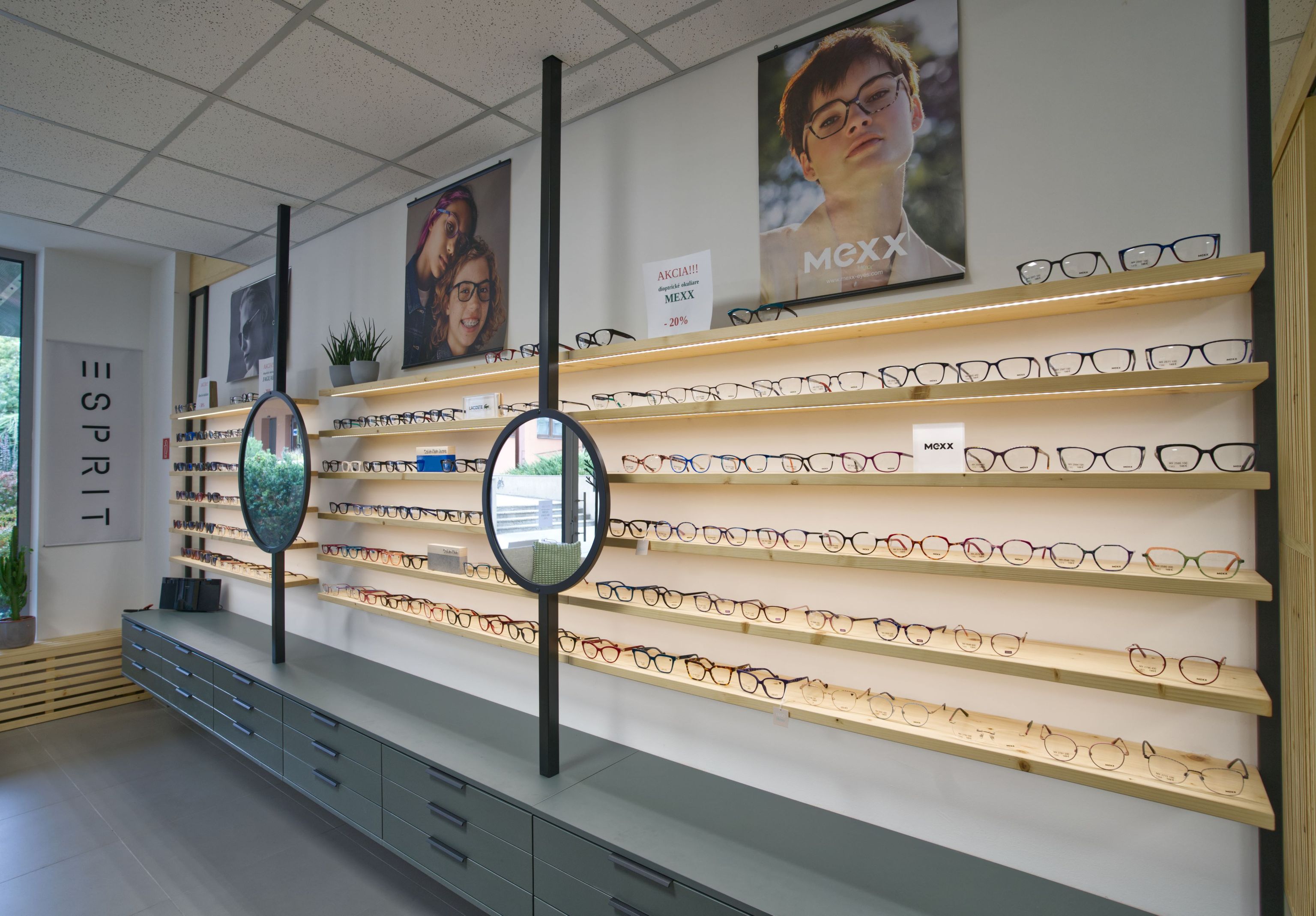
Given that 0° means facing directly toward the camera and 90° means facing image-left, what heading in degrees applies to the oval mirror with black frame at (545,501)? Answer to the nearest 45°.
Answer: approximately 45°

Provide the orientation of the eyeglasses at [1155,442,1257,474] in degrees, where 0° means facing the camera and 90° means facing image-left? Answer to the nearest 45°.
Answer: approximately 0°

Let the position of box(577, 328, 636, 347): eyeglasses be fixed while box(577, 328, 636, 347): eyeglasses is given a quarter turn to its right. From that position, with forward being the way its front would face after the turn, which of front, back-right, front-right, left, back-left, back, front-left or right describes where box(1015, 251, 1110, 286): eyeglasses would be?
back

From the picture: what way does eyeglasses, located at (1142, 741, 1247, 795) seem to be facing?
toward the camera

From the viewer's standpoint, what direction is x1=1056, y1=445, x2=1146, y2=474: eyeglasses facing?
toward the camera

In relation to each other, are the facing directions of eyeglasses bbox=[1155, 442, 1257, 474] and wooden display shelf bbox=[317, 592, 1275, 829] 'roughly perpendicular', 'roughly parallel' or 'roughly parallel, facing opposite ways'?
roughly parallel

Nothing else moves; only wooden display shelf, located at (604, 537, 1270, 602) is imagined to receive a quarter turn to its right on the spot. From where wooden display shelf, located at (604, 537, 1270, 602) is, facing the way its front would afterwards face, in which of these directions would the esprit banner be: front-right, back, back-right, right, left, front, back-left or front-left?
front-left

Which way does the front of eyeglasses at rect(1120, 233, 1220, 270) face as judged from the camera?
facing the viewer

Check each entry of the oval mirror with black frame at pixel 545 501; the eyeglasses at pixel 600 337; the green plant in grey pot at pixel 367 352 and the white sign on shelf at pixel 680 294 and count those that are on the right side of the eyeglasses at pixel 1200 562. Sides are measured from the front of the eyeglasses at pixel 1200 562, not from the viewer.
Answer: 4

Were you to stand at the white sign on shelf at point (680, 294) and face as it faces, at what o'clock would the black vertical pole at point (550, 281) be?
The black vertical pole is roughly at 2 o'clock from the white sign on shelf.

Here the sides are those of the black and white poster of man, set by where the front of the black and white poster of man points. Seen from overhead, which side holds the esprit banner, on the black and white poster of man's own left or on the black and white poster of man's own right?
on the black and white poster of man's own right

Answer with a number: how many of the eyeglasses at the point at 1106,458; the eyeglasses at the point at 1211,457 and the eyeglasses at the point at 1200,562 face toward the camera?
3
